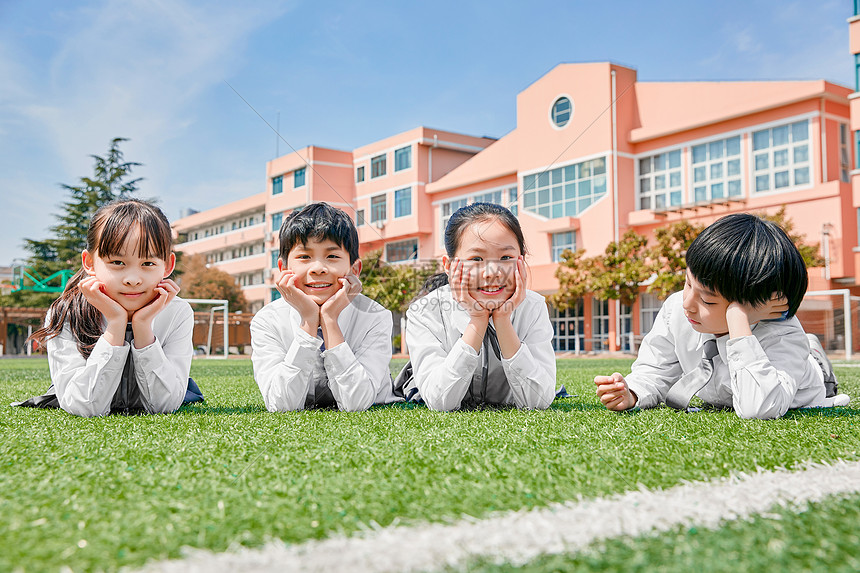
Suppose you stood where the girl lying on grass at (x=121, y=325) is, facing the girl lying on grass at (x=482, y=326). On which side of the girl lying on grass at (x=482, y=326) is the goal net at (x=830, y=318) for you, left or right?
left

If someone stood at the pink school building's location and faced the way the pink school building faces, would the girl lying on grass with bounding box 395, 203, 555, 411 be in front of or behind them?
in front

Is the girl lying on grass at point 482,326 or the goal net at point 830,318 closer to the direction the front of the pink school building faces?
the girl lying on grass

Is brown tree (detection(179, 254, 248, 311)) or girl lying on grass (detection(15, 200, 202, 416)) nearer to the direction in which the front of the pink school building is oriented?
the girl lying on grass

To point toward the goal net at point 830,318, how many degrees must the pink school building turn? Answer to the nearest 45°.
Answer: approximately 90° to its left

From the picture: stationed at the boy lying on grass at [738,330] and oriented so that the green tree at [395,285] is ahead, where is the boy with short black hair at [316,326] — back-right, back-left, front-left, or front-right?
front-left

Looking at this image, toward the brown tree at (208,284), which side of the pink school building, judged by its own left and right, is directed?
right

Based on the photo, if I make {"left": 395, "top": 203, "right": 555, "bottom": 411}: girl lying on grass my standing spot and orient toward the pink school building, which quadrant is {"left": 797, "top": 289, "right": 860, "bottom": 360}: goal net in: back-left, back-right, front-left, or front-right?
front-right

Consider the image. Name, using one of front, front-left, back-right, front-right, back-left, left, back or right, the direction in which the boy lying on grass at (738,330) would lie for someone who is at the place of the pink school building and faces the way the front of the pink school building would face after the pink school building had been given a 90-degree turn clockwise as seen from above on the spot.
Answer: back-left

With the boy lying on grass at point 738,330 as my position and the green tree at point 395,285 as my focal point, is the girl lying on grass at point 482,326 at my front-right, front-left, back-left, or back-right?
front-left

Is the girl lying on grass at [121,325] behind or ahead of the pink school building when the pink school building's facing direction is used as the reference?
ahead

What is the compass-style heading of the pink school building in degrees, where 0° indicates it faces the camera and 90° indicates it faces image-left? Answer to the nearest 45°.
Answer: approximately 45°

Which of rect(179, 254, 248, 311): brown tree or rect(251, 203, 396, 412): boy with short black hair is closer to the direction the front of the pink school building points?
the boy with short black hair
